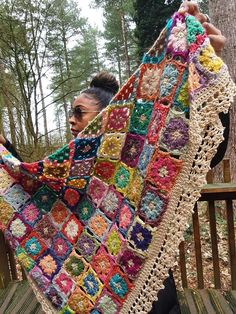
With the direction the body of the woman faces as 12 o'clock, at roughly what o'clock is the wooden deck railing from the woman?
The wooden deck railing is roughly at 6 o'clock from the woman.

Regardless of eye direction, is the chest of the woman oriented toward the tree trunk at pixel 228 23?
no

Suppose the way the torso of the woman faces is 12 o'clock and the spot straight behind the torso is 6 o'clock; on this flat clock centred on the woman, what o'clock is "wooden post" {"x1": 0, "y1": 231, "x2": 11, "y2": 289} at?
The wooden post is roughly at 3 o'clock from the woman.

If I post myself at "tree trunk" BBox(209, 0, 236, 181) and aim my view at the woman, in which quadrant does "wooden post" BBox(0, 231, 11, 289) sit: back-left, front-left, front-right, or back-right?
front-right

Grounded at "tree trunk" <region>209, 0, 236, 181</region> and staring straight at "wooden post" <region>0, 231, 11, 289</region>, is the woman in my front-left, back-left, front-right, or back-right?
front-left

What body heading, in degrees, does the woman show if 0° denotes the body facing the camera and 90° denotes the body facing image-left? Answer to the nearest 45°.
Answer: approximately 45°

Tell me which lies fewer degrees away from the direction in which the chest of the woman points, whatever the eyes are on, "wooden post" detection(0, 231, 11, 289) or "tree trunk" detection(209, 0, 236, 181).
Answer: the wooden post
